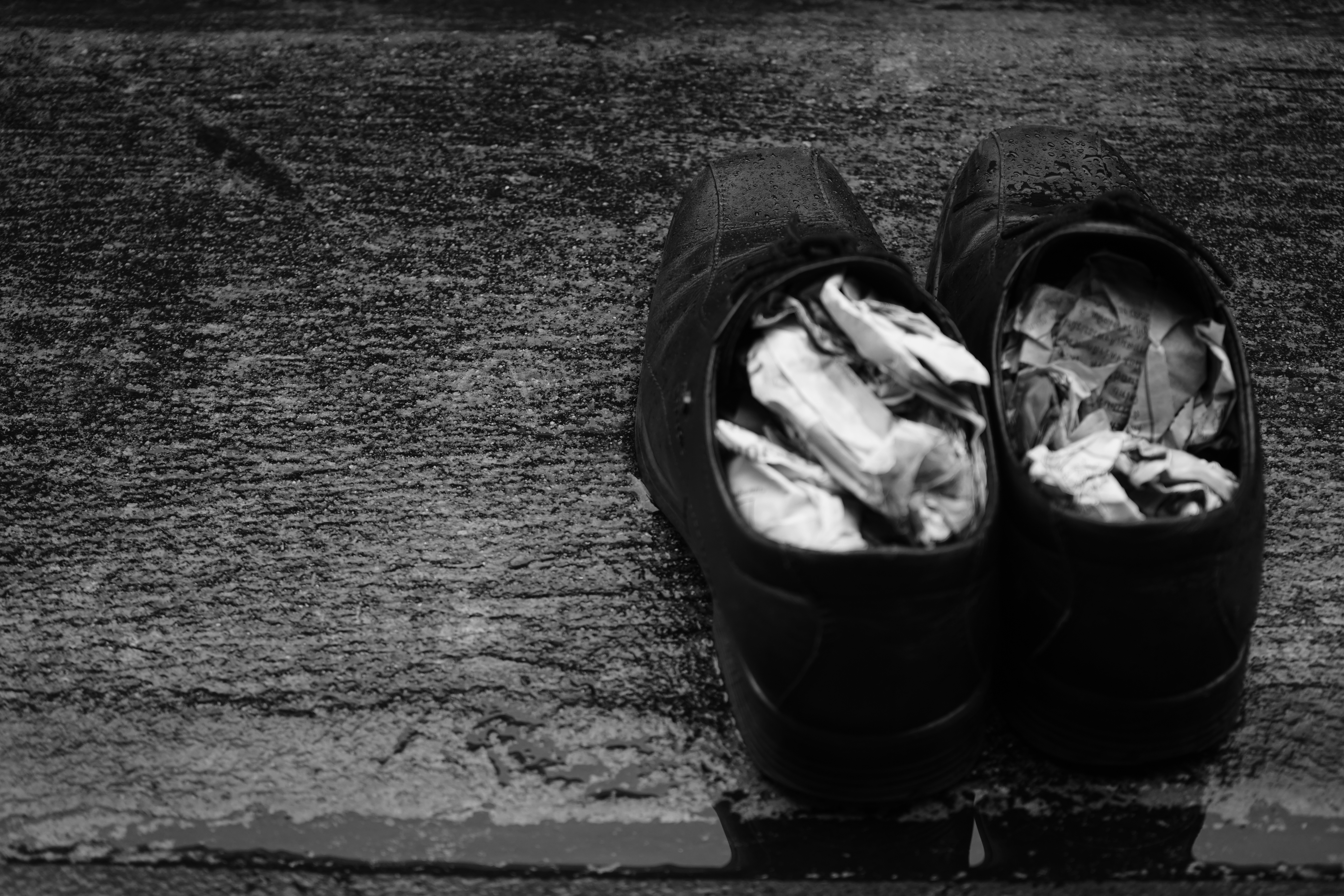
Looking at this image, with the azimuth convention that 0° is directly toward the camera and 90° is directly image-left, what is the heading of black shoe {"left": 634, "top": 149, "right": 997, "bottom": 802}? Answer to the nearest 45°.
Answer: approximately 180°

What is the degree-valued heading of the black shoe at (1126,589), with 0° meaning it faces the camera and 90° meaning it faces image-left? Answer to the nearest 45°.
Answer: approximately 180°

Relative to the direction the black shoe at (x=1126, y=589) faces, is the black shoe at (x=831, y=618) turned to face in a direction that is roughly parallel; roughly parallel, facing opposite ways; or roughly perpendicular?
roughly parallel

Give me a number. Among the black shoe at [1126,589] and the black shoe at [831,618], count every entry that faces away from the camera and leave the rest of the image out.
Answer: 2
